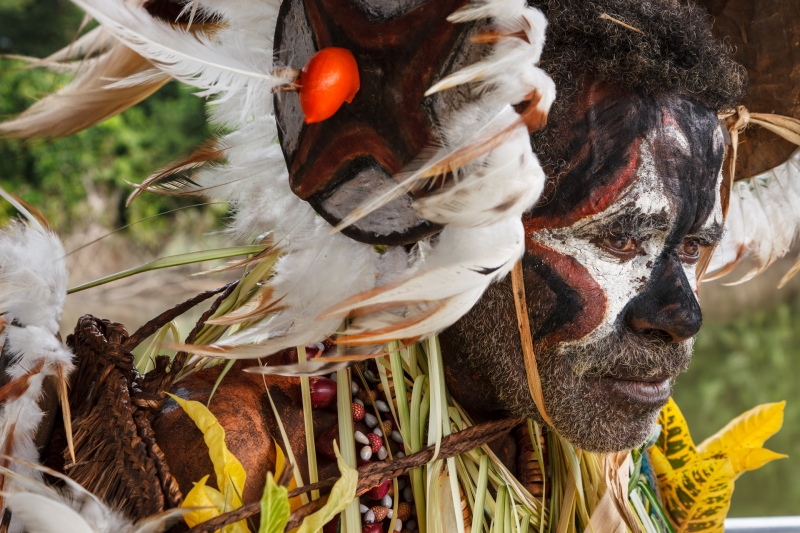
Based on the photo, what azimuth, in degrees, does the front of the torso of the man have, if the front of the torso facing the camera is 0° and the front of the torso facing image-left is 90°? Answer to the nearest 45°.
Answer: approximately 315°

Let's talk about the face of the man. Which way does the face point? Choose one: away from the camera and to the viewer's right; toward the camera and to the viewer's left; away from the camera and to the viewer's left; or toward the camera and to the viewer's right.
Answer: toward the camera and to the viewer's right
